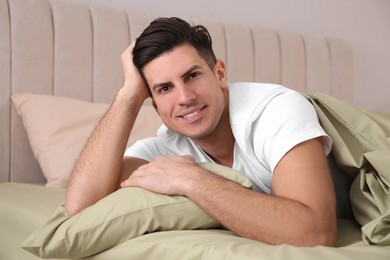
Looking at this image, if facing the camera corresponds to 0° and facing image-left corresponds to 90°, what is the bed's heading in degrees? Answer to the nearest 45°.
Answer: approximately 315°
